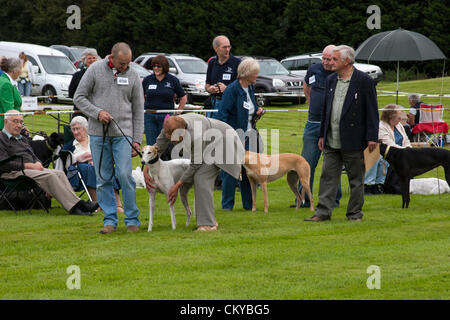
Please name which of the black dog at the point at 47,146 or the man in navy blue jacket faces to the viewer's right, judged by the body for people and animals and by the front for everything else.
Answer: the black dog

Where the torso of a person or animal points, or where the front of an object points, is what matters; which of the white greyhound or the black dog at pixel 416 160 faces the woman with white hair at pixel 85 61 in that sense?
the black dog

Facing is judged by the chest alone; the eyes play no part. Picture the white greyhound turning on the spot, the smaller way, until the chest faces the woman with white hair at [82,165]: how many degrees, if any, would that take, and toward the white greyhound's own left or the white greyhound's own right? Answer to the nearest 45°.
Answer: approximately 90° to the white greyhound's own right

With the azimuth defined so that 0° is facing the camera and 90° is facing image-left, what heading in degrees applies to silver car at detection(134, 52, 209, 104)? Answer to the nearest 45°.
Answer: approximately 315°

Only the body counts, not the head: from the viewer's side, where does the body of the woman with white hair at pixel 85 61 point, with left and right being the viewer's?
facing the viewer and to the right of the viewer

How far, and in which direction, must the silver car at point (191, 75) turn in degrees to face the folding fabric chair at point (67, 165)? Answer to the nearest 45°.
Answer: approximately 45° to its right

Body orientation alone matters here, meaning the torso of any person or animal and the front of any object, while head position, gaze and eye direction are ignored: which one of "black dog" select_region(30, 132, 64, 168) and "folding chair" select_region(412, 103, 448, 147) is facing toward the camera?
the folding chair

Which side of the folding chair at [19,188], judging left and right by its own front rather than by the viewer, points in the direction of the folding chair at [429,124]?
left

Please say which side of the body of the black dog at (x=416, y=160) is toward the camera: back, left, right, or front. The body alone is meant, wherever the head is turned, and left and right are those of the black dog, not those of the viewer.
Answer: left

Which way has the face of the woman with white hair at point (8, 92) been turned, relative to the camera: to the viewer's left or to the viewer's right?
to the viewer's right

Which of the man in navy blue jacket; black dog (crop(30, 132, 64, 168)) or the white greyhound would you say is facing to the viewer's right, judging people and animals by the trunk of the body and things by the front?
the black dog
